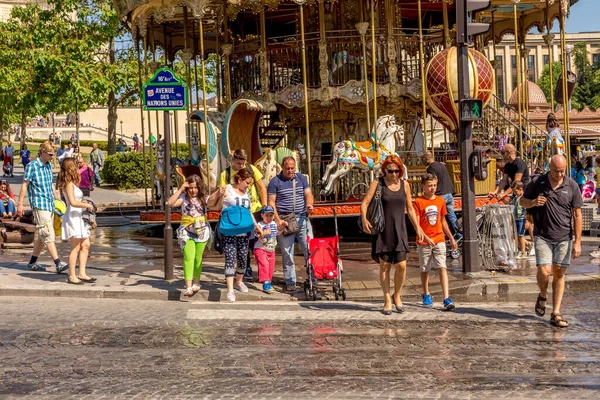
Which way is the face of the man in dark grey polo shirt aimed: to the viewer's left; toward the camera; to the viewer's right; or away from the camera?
toward the camera

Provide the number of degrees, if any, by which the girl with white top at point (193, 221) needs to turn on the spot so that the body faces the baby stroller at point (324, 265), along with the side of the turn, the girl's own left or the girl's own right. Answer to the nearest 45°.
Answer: approximately 90° to the girl's own left

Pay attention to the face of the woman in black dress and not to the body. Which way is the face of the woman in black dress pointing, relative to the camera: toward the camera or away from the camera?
toward the camera

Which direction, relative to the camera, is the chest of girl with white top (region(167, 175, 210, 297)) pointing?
toward the camera

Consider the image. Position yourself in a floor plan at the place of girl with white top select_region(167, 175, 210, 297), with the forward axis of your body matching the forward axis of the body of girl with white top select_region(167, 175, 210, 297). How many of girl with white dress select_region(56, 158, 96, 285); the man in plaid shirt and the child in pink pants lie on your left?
1

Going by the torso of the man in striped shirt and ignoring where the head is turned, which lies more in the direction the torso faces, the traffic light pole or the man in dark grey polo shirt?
the man in dark grey polo shirt

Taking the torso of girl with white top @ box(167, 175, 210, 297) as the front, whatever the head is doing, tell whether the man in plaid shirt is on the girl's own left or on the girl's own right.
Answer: on the girl's own right

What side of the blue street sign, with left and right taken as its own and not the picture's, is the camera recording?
front

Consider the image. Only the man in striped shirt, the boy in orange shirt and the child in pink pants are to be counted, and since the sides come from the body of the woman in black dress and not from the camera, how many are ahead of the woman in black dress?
0

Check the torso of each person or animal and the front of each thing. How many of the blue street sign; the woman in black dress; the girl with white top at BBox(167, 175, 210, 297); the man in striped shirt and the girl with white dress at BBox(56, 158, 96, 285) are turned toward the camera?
4

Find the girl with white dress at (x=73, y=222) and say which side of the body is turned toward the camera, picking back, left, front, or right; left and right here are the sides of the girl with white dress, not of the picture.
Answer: right

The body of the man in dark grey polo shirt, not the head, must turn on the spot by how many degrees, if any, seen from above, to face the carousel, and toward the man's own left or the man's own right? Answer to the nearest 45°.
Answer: approximately 135° to the man's own right
